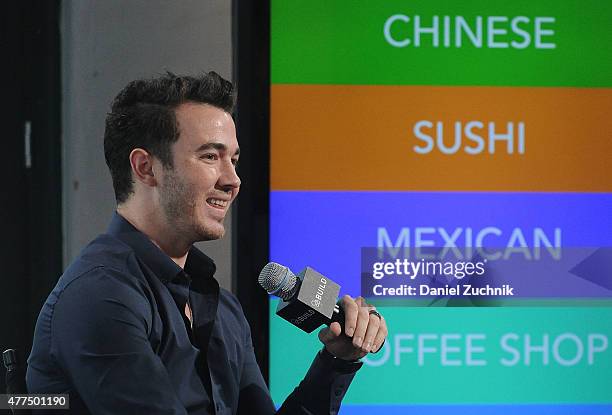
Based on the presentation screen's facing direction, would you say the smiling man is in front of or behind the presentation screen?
in front

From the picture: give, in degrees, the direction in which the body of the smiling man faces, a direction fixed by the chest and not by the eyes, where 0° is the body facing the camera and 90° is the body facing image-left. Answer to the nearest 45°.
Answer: approximately 315°

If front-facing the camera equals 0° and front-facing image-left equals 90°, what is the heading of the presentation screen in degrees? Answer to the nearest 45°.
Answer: approximately 0°

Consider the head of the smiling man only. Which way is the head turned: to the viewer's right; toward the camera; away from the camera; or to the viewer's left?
to the viewer's right
